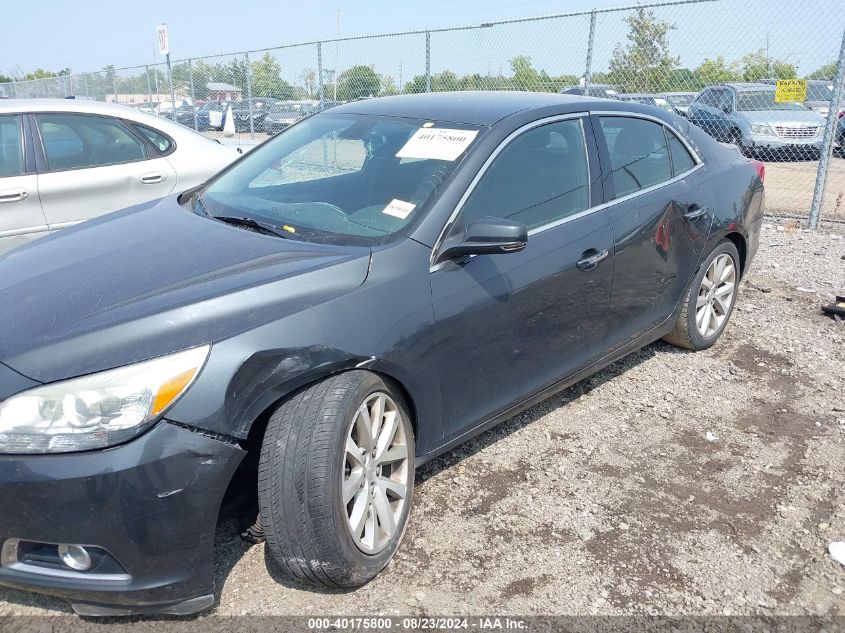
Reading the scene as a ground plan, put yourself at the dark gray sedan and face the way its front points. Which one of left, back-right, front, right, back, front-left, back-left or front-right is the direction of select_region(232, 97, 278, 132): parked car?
back-right

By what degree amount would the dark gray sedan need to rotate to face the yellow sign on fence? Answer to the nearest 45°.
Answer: approximately 180°

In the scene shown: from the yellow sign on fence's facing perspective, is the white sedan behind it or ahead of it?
ahead

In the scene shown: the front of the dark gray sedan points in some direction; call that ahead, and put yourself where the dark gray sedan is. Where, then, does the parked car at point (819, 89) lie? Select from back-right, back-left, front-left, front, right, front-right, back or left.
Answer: back

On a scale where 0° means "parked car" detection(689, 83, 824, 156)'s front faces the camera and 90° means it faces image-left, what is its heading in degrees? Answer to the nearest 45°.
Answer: approximately 315°

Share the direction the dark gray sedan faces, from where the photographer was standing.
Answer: facing the viewer and to the left of the viewer

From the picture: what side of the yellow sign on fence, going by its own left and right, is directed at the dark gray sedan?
front

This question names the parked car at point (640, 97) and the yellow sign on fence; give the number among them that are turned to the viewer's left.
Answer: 0

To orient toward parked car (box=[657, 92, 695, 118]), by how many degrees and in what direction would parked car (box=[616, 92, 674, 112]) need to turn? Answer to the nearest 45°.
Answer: approximately 135° to its left

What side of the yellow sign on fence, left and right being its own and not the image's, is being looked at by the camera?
front

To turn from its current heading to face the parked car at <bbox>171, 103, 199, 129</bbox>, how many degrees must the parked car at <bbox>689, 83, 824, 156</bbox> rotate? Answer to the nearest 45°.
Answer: approximately 135° to its right

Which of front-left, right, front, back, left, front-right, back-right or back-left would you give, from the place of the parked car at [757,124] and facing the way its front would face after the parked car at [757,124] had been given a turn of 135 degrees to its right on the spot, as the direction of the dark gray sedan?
left
